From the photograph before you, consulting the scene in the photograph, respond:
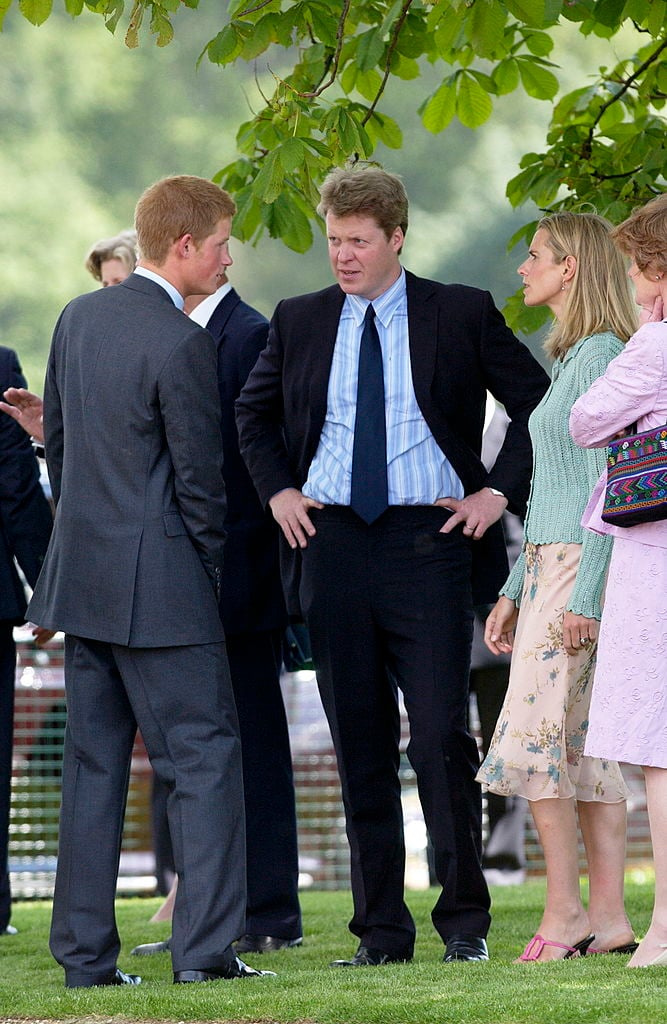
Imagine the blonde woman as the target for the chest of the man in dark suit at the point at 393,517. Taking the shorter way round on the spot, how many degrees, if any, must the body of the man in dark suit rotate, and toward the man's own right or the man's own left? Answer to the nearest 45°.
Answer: approximately 90° to the man's own left

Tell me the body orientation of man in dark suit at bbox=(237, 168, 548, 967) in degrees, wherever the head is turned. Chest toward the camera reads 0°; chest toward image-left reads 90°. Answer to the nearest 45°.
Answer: approximately 0°

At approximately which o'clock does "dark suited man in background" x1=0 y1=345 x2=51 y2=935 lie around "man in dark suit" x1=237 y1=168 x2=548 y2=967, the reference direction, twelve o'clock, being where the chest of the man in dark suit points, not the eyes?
The dark suited man in background is roughly at 4 o'clock from the man in dark suit.

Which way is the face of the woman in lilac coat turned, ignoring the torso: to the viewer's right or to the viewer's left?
to the viewer's left

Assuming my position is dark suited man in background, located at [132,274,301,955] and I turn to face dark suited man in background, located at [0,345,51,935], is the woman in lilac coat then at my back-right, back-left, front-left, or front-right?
back-left

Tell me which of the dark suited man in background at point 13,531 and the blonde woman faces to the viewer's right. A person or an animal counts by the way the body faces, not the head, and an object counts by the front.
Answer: the dark suited man in background

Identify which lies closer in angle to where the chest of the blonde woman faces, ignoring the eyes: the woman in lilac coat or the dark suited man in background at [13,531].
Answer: the dark suited man in background

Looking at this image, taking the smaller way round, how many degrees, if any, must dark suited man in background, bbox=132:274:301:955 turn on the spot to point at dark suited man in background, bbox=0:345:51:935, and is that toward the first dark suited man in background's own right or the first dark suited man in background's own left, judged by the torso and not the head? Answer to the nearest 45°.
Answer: approximately 45° to the first dark suited man in background's own right

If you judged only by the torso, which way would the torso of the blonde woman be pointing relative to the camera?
to the viewer's left

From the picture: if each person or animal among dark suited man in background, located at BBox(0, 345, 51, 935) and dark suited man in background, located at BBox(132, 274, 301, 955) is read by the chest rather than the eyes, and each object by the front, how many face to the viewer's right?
1

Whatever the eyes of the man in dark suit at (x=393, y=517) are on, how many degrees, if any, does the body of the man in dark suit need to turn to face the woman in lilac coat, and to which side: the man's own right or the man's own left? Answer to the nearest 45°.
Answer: approximately 45° to the man's own left

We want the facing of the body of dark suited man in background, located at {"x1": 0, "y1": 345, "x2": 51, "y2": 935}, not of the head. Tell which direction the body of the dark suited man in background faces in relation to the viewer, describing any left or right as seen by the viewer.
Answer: facing to the right of the viewer
